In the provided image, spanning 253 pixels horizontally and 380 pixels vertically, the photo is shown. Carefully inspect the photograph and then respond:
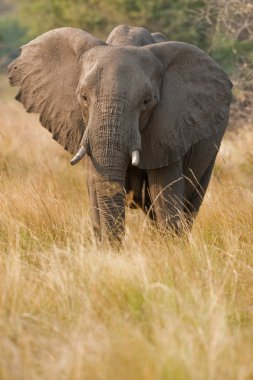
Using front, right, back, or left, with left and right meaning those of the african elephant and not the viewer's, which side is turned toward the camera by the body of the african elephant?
front
